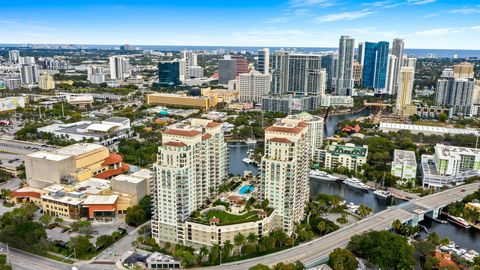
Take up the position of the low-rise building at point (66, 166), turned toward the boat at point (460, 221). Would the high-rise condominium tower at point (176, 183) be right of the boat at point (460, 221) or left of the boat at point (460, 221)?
right

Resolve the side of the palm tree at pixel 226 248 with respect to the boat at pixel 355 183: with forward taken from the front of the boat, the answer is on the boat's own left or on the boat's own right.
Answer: on the boat's own right

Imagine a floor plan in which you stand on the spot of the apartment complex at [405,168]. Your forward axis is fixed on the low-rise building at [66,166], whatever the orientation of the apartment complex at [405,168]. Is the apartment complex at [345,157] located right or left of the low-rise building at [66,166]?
right

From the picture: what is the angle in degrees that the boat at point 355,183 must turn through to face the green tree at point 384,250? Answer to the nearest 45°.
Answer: approximately 45° to its right
